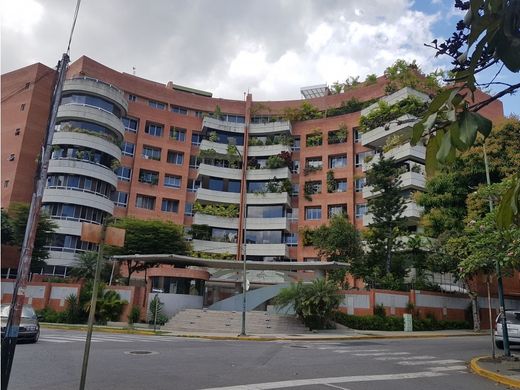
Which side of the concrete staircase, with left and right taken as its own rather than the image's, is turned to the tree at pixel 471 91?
front

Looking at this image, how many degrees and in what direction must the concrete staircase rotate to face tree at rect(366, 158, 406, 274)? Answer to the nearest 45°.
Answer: approximately 90° to its left

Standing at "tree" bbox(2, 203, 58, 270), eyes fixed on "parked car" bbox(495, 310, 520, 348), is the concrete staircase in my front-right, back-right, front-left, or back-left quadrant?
front-left

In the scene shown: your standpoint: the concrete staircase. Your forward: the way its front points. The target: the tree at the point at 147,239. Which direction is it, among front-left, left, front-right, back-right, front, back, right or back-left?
back-right

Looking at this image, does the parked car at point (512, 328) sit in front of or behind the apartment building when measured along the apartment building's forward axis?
in front

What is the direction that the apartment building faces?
toward the camera

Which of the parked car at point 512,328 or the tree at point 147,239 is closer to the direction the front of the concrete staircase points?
the parked car

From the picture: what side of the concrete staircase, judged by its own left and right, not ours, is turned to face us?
front

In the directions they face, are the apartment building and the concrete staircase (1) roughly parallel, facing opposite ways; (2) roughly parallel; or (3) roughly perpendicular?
roughly parallel

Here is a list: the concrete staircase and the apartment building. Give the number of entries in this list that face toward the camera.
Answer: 2

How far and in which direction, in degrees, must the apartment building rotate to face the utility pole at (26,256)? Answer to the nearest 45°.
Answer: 0° — it already faces it

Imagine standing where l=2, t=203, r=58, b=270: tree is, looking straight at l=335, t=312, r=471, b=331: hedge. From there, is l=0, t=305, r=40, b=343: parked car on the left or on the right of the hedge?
right

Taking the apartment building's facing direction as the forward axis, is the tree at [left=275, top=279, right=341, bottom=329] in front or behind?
in front

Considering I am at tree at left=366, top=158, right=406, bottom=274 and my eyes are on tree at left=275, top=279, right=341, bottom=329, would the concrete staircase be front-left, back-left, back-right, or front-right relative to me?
front-right
